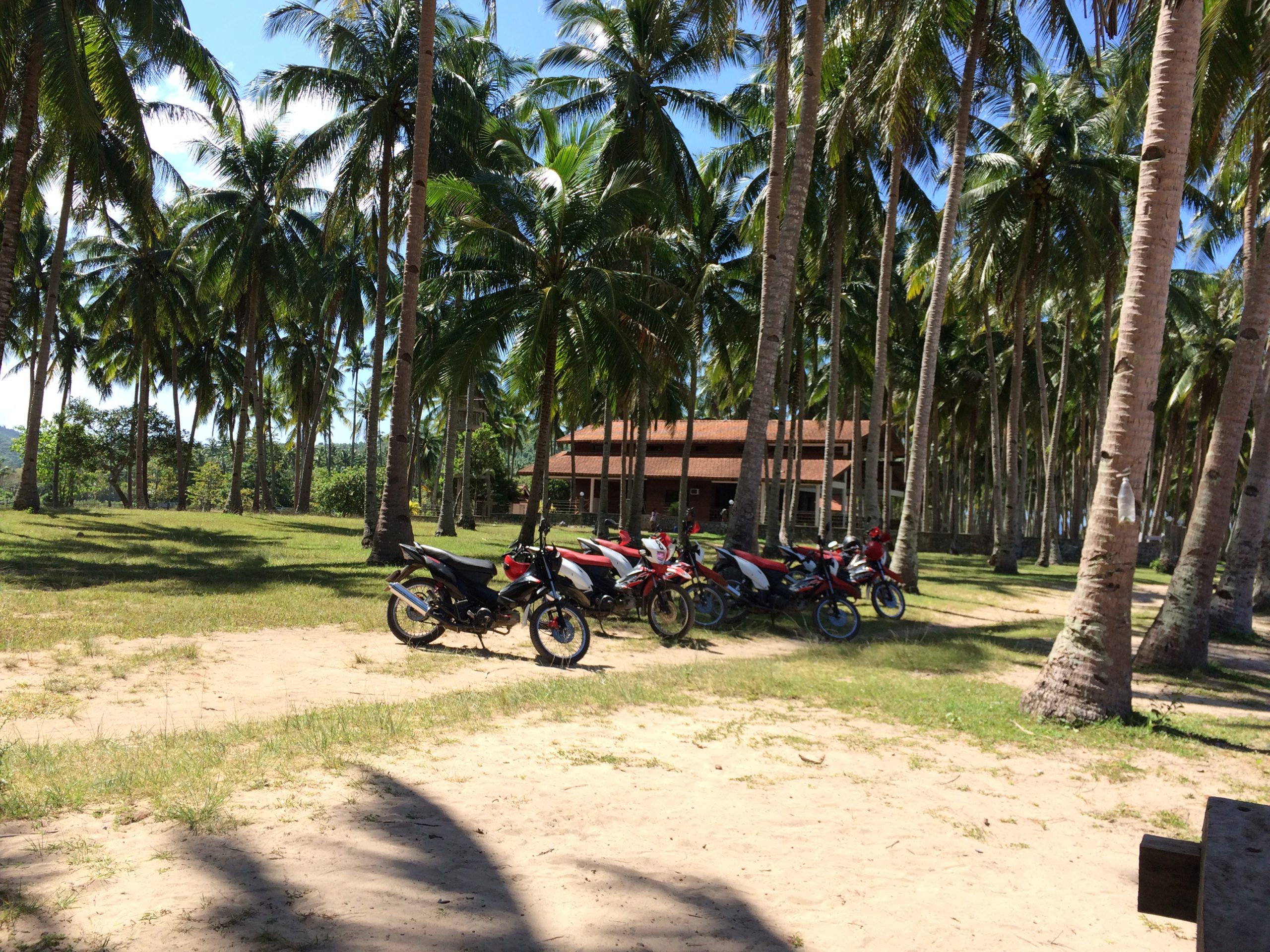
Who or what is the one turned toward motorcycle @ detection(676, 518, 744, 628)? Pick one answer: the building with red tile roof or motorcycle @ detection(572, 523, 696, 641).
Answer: the building with red tile roof

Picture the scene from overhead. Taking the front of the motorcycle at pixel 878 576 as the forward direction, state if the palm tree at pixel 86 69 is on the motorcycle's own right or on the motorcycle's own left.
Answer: on the motorcycle's own right

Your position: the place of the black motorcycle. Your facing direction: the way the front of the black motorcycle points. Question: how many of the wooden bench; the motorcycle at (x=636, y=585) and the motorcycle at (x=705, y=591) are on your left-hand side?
2

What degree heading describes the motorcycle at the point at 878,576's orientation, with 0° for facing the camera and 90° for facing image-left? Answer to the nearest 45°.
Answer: approximately 315°

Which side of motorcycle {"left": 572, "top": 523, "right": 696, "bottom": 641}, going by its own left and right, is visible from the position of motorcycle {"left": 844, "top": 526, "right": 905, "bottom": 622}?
left

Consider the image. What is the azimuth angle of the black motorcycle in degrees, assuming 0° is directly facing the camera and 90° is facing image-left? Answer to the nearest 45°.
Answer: approximately 315°

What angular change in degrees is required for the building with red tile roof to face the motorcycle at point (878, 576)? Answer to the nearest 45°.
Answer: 0° — it already faces it
